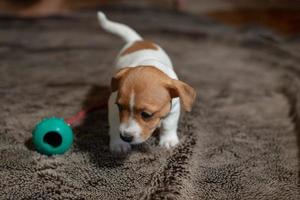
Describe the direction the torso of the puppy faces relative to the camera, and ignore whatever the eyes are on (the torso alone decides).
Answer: toward the camera
